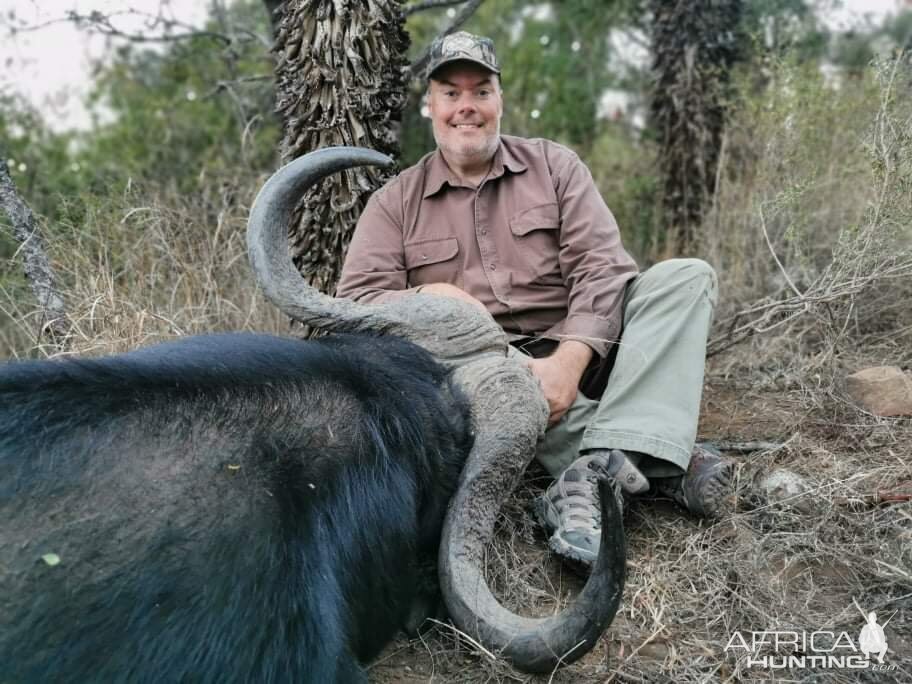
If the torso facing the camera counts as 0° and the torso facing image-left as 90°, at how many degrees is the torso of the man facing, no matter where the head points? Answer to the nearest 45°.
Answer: approximately 0°

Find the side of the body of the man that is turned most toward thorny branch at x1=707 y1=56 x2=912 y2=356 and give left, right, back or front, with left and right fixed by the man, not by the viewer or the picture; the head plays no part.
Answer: left

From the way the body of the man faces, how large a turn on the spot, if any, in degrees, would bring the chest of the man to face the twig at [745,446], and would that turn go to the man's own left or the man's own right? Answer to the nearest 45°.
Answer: approximately 90° to the man's own left

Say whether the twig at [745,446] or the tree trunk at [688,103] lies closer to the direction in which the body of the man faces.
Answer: the twig

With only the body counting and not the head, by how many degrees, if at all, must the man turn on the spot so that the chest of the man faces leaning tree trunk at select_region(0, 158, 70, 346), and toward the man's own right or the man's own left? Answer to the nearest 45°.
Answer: approximately 90° to the man's own right

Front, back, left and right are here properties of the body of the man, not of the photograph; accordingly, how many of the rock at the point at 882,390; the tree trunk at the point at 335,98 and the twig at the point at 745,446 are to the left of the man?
2

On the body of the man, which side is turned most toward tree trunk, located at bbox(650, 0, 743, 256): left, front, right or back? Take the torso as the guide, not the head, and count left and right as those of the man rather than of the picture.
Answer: back

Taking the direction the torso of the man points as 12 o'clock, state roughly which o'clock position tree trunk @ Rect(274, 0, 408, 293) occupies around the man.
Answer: The tree trunk is roughly at 4 o'clock from the man.

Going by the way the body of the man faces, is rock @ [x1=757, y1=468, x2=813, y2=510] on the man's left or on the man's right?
on the man's left
